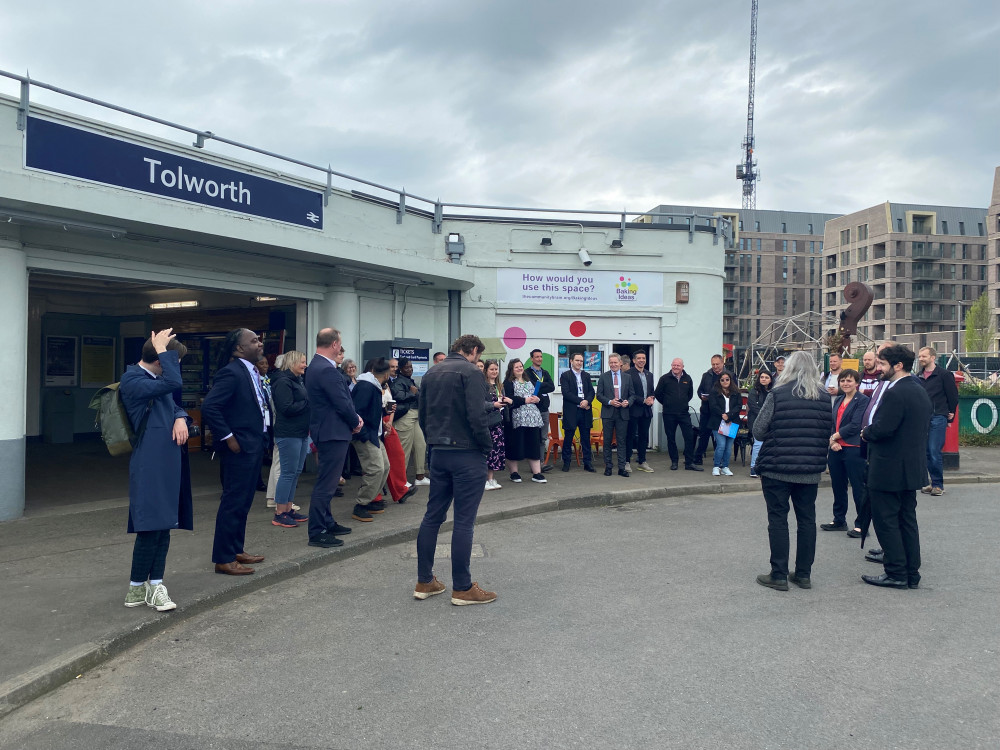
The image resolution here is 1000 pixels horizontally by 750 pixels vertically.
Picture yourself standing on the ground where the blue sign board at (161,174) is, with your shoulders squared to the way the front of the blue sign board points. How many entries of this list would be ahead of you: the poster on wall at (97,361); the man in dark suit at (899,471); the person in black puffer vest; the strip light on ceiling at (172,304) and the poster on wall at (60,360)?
2

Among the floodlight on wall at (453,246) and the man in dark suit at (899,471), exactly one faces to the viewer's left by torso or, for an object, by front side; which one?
the man in dark suit

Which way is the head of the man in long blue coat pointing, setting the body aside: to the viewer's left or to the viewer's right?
to the viewer's right

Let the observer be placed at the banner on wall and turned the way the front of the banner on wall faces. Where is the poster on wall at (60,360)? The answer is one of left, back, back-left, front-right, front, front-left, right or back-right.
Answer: right

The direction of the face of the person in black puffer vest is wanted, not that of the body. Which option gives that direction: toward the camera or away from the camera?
away from the camera

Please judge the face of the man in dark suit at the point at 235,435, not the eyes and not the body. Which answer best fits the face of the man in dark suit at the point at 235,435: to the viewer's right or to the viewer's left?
to the viewer's right

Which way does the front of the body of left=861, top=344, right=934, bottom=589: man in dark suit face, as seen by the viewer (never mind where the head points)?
to the viewer's left

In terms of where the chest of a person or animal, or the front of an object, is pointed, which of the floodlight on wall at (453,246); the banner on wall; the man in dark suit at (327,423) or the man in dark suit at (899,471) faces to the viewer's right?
the man in dark suit at (327,423)

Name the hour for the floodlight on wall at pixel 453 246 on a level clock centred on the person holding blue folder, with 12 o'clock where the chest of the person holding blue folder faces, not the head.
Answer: The floodlight on wall is roughly at 3 o'clock from the person holding blue folder.

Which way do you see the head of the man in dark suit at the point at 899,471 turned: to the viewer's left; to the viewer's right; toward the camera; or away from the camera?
to the viewer's left
